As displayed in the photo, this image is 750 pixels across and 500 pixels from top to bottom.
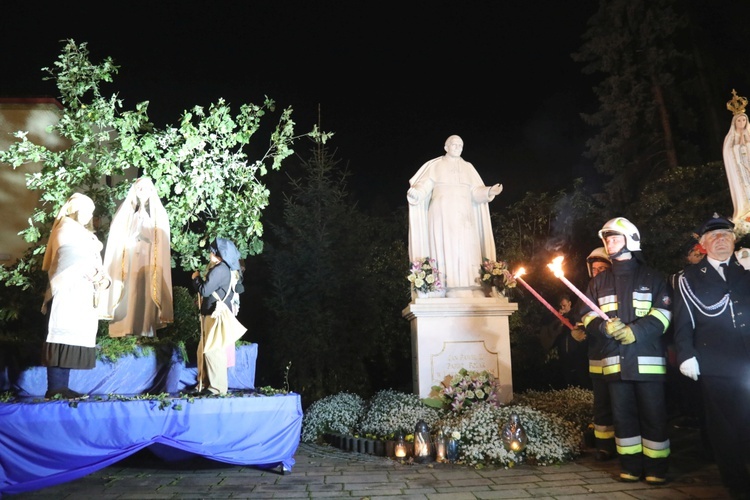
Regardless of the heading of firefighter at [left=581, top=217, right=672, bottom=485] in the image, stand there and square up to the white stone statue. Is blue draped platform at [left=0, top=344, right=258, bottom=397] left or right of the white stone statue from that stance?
left

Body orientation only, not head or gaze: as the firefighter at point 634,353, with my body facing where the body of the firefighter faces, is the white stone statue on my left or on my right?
on my right

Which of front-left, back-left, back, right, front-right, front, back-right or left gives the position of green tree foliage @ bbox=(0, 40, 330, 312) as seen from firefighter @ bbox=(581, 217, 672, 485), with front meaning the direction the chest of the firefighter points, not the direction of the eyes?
front-right

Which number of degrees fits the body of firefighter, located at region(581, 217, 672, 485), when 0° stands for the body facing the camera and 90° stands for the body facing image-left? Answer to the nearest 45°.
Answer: approximately 45°

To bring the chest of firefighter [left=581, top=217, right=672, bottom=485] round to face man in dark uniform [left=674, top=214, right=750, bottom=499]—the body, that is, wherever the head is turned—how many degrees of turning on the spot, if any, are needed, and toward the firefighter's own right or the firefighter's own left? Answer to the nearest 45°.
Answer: approximately 90° to the firefighter's own left

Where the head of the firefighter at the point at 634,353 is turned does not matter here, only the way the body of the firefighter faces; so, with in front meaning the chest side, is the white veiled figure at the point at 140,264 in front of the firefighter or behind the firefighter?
in front
